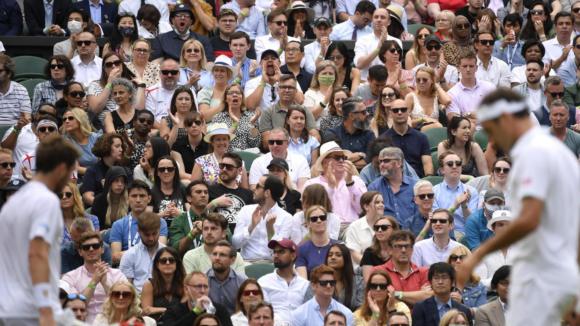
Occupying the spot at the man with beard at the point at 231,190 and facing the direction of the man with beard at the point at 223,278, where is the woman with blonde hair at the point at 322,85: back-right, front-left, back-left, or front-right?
back-left

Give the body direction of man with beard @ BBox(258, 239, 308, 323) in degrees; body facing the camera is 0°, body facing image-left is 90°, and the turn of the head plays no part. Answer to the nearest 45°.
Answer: approximately 0°
